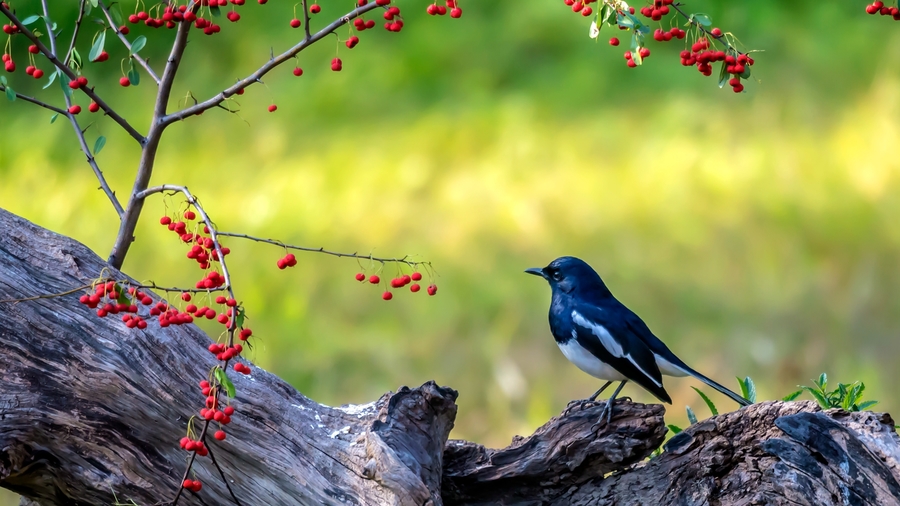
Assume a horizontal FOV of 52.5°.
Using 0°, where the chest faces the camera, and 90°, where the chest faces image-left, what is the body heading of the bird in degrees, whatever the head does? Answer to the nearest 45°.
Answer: approximately 90°
